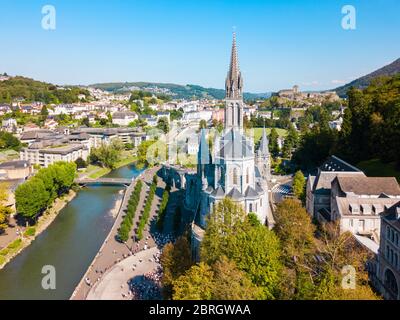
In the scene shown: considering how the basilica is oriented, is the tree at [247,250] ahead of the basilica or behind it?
behind

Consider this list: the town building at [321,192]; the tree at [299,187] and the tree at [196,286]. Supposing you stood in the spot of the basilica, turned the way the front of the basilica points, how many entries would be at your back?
1

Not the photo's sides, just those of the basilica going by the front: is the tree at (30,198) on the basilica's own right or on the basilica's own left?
on the basilica's own left

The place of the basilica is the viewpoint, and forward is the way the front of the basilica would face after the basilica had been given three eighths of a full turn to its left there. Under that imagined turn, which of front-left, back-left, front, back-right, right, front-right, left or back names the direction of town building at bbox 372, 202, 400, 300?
left

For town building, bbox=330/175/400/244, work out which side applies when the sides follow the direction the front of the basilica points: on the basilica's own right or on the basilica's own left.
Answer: on the basilica's own right

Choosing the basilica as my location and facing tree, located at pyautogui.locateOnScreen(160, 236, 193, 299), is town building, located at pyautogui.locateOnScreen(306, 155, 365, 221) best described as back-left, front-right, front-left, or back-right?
back-left

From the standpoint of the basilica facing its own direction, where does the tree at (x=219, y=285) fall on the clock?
The tree is roughly at 6 o'clock from the basilica.

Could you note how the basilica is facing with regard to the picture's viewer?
facing away from the viewer
